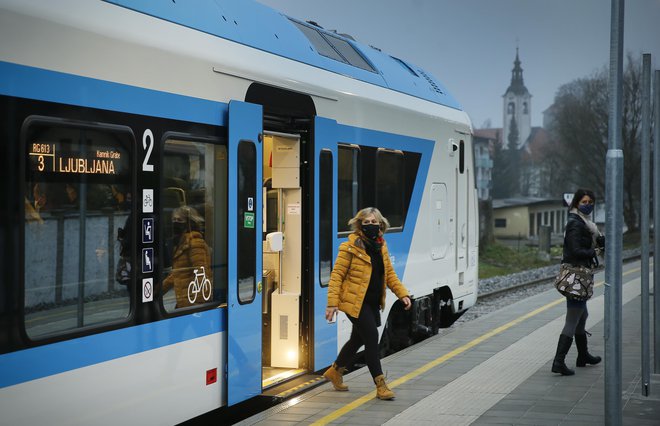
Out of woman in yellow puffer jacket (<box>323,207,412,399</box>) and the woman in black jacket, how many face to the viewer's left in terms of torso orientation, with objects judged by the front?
0

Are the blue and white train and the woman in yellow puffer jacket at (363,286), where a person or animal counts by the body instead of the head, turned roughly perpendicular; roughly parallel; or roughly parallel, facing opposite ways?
roughly perpendicular

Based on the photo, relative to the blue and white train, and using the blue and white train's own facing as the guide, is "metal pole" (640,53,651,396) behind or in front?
in front

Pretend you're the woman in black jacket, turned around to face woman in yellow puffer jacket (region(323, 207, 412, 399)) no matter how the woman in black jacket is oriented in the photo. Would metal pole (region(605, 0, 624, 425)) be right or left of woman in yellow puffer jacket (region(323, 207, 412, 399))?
left

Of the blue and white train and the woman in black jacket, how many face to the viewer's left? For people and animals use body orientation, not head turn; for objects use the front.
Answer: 0

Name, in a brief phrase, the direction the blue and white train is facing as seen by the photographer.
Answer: facing away from the viewer and to the right of the viewer

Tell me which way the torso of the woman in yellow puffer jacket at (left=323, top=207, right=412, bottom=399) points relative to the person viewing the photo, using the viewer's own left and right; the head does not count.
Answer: facing the viewer and to the right of the viewer

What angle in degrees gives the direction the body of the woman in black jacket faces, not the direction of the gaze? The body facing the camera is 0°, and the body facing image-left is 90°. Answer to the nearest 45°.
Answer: approximately 315°

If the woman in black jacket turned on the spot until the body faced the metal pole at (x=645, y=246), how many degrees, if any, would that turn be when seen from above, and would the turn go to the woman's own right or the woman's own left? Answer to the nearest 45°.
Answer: approximately 45° to the woman's own left

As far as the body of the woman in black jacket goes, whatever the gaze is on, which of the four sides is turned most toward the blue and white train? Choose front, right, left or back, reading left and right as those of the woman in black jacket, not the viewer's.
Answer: right

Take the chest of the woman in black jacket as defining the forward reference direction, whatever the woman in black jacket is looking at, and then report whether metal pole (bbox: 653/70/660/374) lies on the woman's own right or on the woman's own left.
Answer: on the woman's own left

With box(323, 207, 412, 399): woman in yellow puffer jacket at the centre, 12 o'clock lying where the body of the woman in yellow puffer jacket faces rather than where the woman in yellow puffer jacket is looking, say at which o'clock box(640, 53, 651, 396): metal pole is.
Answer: The metal pole is roughly at 10 o'clock from the woman in yellow puffer jacket.
